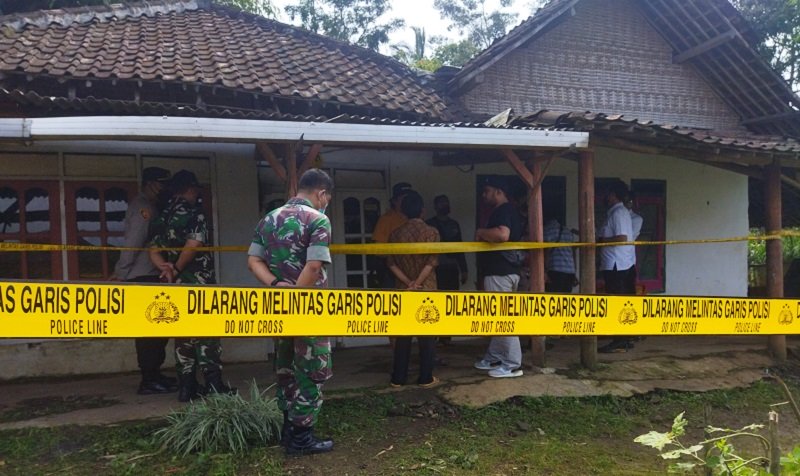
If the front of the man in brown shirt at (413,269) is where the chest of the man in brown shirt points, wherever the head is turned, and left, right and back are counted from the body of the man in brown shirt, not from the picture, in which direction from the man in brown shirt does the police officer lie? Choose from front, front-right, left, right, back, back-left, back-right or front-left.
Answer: left

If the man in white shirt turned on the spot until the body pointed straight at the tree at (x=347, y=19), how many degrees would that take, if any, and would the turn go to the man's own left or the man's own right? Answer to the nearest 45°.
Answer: approximately 45° to the man's own right

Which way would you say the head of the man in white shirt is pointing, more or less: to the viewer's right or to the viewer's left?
to the viewer's left

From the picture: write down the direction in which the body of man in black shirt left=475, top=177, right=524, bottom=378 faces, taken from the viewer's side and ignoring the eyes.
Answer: to the viewer's left

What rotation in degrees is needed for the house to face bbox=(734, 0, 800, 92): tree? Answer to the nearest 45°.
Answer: approximately 135° to its left

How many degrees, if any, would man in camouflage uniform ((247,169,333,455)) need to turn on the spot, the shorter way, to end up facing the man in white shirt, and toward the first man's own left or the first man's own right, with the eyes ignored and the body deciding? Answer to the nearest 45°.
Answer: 0° — they already face them

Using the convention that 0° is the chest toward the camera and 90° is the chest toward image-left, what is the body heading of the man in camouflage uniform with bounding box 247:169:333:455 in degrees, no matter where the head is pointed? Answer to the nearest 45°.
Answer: approximately 225°

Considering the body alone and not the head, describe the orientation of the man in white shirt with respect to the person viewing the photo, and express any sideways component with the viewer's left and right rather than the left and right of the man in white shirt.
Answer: facing to the left of the viewer

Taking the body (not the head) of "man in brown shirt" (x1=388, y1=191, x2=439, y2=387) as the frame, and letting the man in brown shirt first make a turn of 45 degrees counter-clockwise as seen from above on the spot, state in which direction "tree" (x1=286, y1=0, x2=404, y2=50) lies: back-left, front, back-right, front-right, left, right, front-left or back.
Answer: front-right

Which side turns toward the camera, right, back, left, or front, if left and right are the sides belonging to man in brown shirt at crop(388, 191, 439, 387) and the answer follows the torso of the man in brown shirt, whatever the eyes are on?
back

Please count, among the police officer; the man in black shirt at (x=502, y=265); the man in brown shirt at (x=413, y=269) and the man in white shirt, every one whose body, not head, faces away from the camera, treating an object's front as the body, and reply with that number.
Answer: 1

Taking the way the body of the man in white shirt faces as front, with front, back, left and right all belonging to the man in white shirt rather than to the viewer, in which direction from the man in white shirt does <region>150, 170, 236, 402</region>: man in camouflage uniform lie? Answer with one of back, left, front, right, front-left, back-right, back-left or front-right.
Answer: front-left

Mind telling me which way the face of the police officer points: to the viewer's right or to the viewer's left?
to the viewer's right

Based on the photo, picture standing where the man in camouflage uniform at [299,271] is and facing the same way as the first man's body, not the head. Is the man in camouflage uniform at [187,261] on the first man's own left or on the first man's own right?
on the first man's own left
